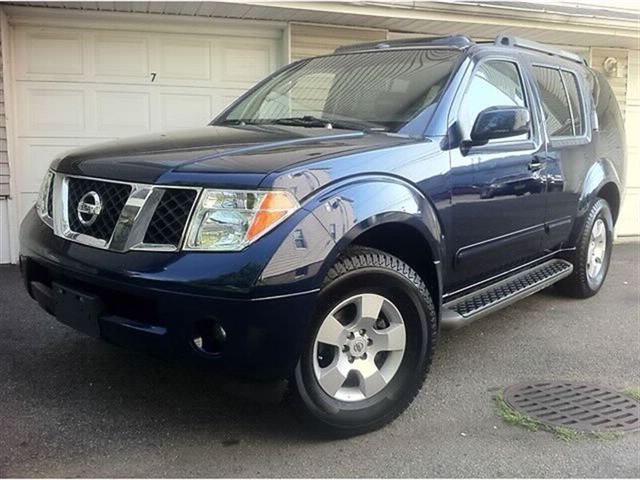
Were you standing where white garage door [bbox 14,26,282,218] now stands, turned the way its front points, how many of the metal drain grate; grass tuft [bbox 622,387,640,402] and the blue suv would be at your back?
0

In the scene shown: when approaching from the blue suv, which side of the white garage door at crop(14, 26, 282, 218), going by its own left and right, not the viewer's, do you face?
front

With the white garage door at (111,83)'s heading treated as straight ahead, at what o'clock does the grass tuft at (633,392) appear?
The grass tuft is roughly at 11 o'clock from the white garage door.

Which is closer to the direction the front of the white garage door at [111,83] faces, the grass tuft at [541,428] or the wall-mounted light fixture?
the grass tuft

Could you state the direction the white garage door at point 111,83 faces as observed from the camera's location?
facing the viewer

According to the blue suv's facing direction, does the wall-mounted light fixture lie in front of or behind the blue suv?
behind

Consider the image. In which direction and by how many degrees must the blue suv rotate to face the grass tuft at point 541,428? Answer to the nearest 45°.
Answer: approximately 135° to its left

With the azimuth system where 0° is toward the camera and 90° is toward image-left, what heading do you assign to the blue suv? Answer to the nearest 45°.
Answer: approximately 45°

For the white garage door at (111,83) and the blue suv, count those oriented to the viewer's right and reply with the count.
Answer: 0
